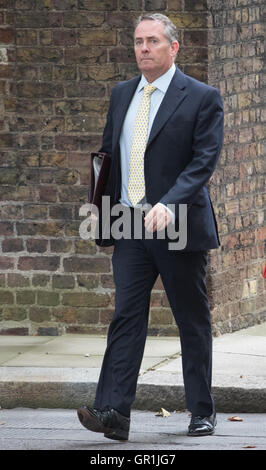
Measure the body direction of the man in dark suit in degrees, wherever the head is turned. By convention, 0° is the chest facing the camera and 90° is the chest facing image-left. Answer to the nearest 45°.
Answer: approximately 45°
